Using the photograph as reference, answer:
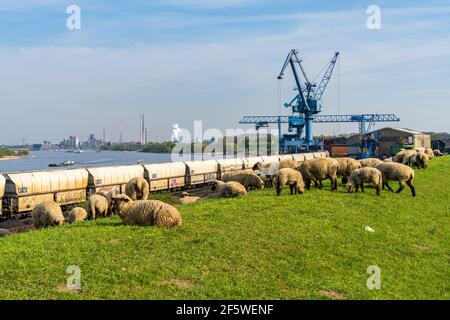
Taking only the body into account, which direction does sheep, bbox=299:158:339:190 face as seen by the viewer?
to the viewer's left

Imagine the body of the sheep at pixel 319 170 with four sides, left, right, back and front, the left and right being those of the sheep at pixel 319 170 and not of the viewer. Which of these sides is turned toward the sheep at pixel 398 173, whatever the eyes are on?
back

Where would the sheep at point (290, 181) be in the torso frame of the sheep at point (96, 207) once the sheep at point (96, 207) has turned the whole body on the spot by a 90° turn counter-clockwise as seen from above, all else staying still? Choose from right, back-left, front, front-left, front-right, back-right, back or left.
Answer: back

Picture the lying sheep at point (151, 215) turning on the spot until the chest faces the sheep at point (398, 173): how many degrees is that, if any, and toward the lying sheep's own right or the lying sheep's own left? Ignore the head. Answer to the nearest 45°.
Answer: approximately 135° to the lying sheep's own right

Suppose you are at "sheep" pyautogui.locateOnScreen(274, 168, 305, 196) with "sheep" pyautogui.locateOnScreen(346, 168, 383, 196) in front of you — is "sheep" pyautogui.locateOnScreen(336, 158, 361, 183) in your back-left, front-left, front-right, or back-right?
front-left

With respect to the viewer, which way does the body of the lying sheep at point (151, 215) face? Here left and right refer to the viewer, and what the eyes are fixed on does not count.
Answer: facing to the left of the viewer

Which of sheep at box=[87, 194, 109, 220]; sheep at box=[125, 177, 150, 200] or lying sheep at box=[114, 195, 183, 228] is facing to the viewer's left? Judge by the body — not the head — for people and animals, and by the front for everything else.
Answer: the lying sheep

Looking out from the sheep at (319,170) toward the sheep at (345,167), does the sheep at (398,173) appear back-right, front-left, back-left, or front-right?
front-right
